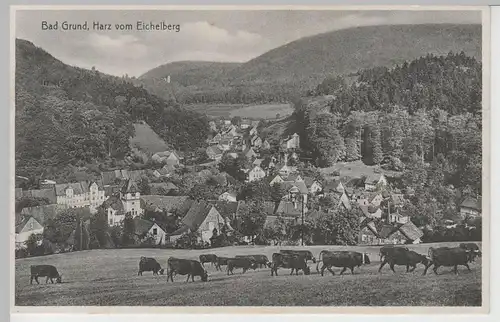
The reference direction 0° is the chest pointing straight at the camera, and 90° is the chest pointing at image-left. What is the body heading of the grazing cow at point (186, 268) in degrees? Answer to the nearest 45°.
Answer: approximately 270°

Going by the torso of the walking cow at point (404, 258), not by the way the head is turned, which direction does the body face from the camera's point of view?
to the viewer's right
